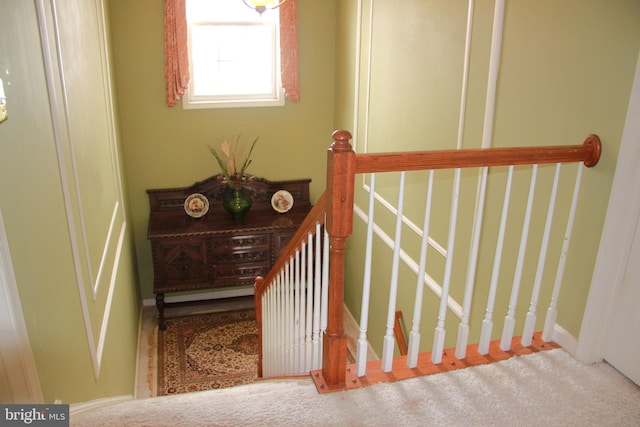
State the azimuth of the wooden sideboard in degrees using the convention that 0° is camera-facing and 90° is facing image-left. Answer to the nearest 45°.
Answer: approximately 0°

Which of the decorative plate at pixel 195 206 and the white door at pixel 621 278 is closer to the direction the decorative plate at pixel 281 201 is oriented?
the white door

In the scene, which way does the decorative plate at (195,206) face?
toward the camera

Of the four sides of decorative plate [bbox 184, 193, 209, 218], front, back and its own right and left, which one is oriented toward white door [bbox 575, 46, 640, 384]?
front

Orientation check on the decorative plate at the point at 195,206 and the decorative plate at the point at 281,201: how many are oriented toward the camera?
2

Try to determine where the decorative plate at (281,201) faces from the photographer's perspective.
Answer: facing the viewer

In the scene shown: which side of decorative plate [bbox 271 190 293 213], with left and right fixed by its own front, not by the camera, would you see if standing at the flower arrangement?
right
